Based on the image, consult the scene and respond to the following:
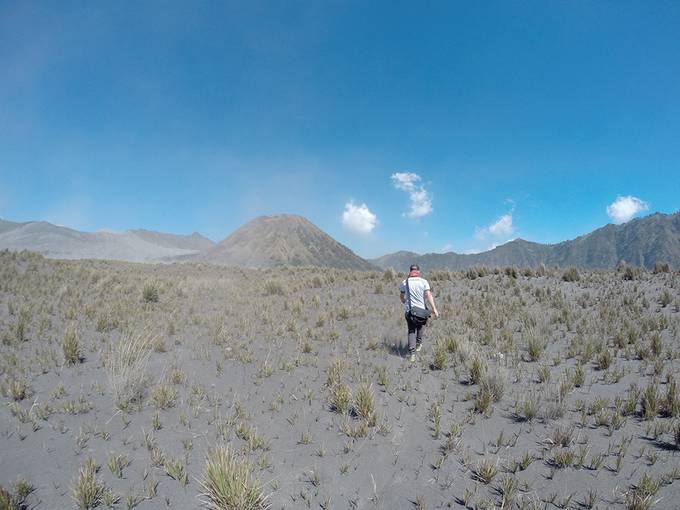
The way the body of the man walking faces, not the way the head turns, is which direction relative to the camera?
away from the camera

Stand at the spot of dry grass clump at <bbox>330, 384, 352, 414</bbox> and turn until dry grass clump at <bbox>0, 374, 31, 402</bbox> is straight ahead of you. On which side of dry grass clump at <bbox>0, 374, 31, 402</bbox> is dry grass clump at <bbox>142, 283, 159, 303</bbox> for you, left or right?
right

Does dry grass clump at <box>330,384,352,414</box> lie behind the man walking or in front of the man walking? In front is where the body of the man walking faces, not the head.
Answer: behind

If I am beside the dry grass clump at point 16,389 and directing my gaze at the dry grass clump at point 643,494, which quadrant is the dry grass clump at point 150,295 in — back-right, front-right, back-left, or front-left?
back-left

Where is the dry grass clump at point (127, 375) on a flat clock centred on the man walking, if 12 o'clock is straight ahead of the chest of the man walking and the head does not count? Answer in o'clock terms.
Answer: The dry grass clump is roughly at 8 o'clock from the man walking.

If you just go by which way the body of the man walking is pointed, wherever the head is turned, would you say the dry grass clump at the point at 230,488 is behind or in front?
behind

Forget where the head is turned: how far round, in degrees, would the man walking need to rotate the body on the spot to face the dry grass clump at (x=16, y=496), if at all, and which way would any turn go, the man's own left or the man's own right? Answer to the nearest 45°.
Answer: approximately 135° to the man's own left

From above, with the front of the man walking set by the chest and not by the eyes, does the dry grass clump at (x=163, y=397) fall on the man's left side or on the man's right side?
on the man's left side

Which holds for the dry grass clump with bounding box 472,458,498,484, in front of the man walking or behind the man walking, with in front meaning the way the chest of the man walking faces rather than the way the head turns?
behind

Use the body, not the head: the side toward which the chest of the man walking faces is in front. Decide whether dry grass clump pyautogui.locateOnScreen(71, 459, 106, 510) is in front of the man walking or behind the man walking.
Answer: behind

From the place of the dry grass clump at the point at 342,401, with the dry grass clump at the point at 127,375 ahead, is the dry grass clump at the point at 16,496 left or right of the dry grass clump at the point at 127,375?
left

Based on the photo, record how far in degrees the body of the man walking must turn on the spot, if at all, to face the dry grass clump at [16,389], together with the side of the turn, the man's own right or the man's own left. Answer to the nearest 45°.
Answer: approximately 135° to the man's own left
